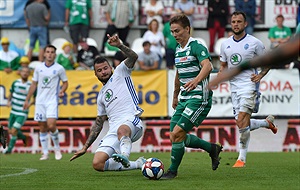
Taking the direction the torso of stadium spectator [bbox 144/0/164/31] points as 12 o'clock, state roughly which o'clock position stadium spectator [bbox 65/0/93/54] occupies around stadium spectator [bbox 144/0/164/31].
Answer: stadium spectator [bbox 65/0/93/54] is roughly at 3 o'clock from stadium spectator [bbox 144/0/164/31].

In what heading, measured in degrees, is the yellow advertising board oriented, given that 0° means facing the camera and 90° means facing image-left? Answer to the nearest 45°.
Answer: approximately 0°

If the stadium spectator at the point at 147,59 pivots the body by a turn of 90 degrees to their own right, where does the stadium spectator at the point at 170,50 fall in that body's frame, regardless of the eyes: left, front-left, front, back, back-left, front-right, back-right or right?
back-right

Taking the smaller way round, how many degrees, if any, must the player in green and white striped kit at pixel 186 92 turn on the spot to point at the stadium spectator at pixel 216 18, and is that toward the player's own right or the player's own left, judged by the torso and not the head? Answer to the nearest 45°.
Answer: approximately 135° to the player's own right

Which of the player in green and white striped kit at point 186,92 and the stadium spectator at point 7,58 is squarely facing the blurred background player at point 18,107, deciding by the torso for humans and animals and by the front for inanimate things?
the stadium spectator

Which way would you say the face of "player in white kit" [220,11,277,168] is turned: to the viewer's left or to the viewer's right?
to the viewer's left

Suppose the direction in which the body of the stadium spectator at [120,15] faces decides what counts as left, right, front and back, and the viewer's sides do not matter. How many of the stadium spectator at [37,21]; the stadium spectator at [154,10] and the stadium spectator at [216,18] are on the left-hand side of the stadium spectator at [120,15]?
2
